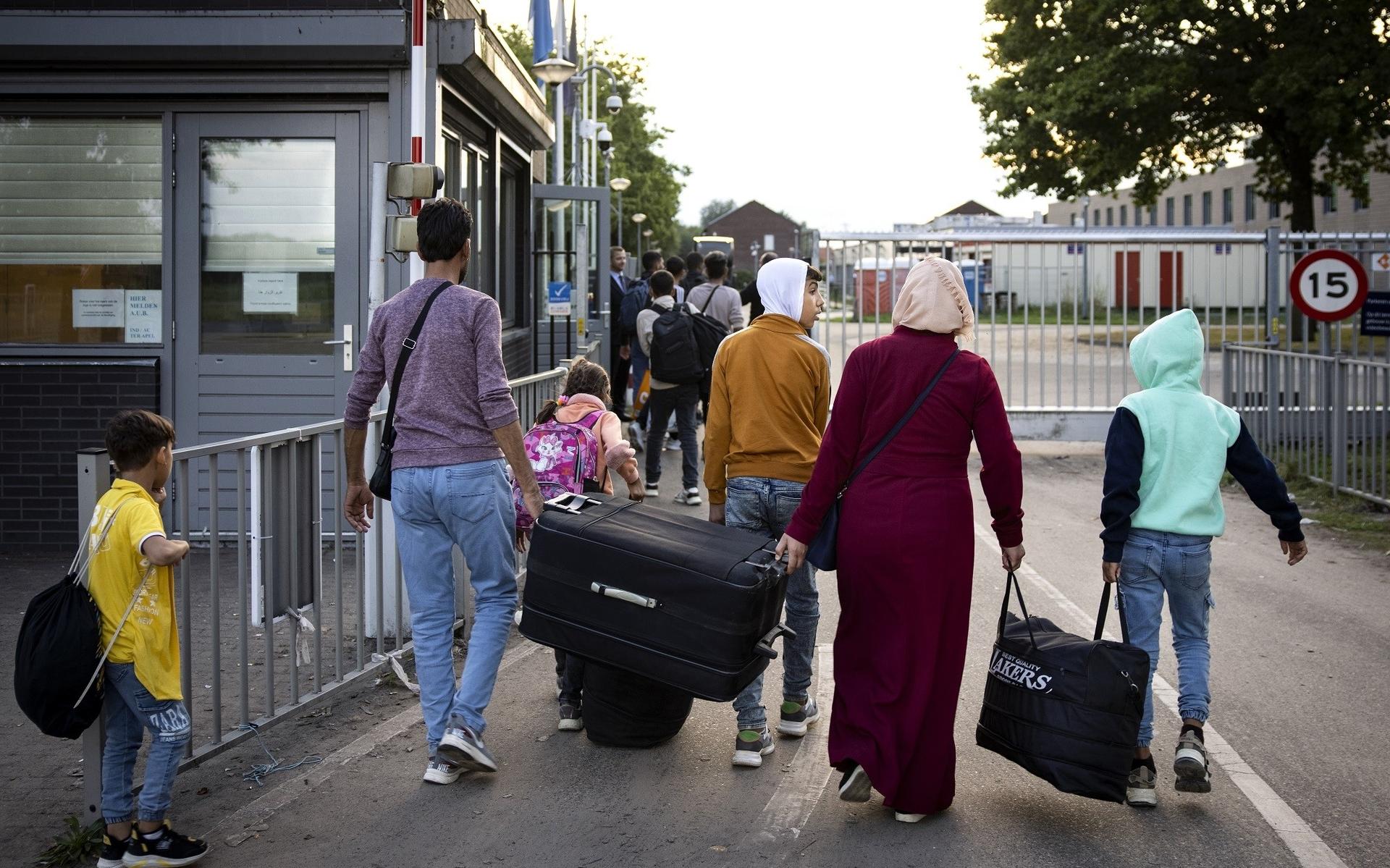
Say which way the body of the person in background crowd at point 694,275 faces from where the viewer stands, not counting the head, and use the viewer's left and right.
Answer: facing away from the viewer

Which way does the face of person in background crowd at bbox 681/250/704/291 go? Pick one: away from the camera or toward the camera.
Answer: away from the camera

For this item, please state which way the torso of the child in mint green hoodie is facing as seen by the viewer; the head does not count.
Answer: away from the camera

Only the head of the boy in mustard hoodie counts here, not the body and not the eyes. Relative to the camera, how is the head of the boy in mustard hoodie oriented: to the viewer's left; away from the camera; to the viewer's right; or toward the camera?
to the viewer's right

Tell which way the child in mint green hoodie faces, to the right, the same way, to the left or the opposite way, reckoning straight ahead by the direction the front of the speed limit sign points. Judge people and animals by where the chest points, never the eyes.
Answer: the opposite way

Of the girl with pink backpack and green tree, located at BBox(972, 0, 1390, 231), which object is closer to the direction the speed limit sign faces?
the girl with pink backpack

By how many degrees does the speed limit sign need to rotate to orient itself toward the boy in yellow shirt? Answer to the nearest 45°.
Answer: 0° — it already faces them

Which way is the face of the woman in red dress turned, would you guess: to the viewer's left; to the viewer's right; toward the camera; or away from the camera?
away from the camera

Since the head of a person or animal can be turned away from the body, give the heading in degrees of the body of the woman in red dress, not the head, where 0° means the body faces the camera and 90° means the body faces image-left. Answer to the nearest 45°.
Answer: approximately 180°
